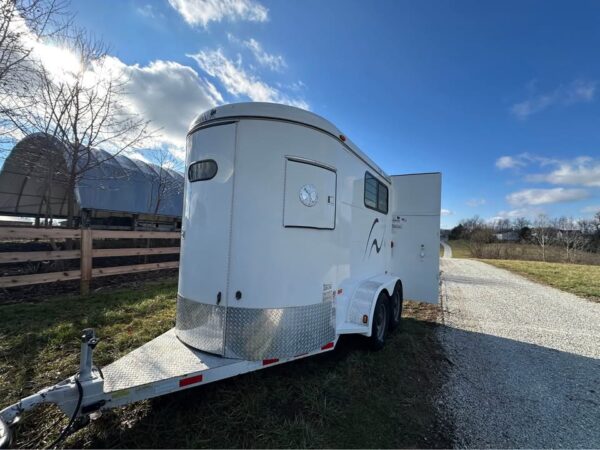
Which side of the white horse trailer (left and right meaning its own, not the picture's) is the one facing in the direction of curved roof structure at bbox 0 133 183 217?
right

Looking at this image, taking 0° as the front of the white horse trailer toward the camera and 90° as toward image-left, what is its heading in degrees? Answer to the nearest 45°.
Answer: approximately 45°

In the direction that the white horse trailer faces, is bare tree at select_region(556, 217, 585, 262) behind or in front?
behind
